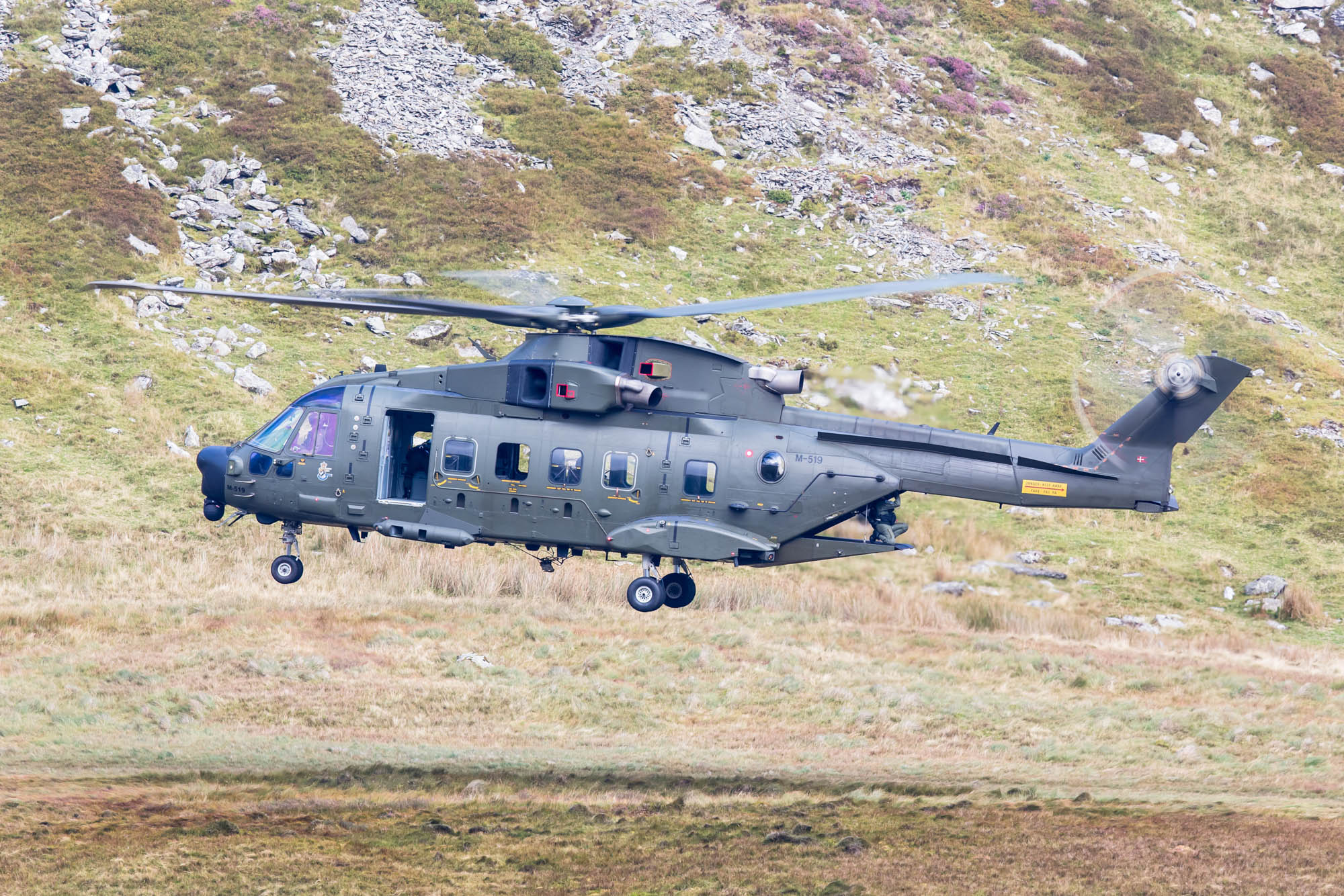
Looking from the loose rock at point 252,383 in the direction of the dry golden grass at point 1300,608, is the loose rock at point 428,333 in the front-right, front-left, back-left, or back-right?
front-left

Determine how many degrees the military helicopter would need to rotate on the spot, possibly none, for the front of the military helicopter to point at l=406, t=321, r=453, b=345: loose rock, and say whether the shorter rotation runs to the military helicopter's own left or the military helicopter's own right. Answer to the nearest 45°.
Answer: approximately 90° to the military helicopter's own right

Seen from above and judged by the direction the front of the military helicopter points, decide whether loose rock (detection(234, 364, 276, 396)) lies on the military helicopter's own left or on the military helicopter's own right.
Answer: on the military helicopter's own right

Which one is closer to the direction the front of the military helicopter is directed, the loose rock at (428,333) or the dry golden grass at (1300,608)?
the loose rock

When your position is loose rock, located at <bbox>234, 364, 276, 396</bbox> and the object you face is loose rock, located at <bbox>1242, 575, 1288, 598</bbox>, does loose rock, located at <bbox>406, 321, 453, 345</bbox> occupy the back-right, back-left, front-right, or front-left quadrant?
front-left

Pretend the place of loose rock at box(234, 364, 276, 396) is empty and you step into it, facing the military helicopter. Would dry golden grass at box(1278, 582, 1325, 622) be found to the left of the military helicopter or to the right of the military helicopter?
left

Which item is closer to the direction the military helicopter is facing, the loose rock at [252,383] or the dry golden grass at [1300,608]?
the loose rock

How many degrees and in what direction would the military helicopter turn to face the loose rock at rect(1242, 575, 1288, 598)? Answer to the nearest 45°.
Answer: approximately 135° to its right

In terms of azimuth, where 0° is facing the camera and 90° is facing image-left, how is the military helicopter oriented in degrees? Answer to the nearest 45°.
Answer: approximately 90°

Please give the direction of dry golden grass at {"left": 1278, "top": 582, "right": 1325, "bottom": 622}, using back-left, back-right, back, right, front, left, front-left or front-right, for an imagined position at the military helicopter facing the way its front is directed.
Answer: back-right
